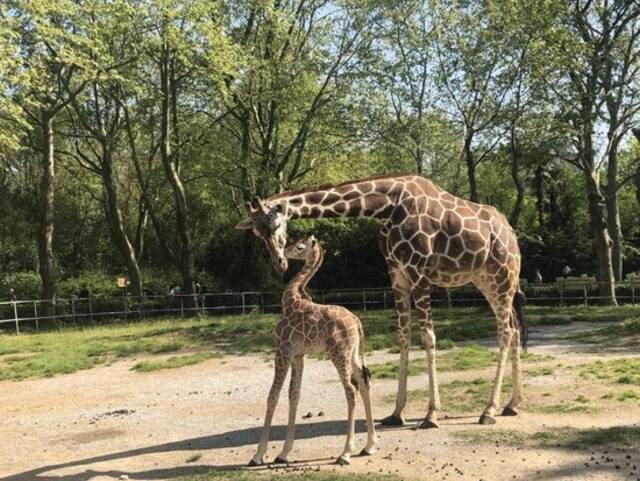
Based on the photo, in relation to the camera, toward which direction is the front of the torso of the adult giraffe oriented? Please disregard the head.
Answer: to the viewer's left

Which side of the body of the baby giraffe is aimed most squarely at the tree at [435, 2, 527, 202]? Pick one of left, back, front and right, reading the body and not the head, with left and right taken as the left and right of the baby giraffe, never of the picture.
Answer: right

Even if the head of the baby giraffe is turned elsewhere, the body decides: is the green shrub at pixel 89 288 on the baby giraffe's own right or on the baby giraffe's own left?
on the baby giraffe's own right

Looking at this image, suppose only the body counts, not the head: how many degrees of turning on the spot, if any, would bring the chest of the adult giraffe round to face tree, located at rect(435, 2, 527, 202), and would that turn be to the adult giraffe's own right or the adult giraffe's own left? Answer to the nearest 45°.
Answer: approximately 90° to the adult giraffe's own right

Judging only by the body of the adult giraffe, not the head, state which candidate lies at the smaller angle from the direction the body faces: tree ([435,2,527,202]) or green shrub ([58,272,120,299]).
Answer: the green shrub

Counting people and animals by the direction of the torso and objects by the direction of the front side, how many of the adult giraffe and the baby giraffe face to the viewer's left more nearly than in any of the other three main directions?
2

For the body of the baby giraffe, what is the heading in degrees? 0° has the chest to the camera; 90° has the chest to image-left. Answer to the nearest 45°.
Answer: approximately 90°

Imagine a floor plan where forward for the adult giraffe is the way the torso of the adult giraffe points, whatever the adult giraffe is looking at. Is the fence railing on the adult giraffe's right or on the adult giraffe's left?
on the adult giraffe's right

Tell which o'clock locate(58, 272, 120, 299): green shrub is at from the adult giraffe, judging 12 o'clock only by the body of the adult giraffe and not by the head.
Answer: The green shrub is roughly at 2 o'clock from the adult giraffe.
